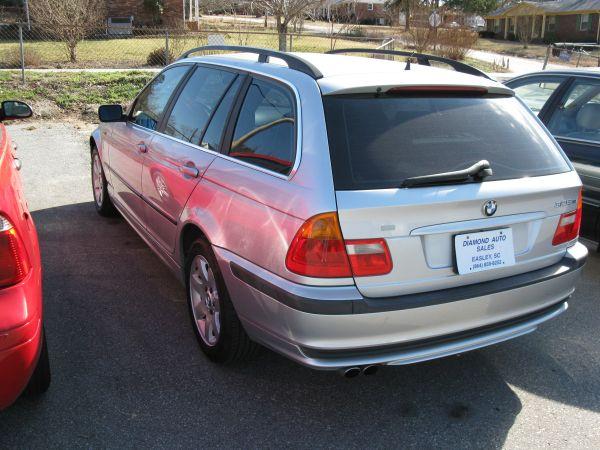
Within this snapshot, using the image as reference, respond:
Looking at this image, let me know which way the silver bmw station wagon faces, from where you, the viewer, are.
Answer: facing away from the viewer and to the left of the viewer

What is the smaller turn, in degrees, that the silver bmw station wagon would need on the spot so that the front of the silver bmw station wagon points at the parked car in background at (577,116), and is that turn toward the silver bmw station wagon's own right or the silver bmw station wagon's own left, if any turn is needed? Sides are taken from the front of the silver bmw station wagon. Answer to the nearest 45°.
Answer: approximately 90° to the silver bmw station wagon's own right

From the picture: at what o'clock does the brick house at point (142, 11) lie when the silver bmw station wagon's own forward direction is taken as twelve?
The brick house is roughly at 1 o'clock from the silver bmw station wagon.

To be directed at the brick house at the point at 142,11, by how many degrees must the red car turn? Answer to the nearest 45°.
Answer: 0° — it already faces it

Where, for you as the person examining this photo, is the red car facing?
facing away from the viewer

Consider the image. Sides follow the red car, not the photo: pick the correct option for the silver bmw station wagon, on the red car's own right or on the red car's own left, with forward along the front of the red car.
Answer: on the red car's own right

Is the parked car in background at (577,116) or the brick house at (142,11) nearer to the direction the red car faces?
the brick house
